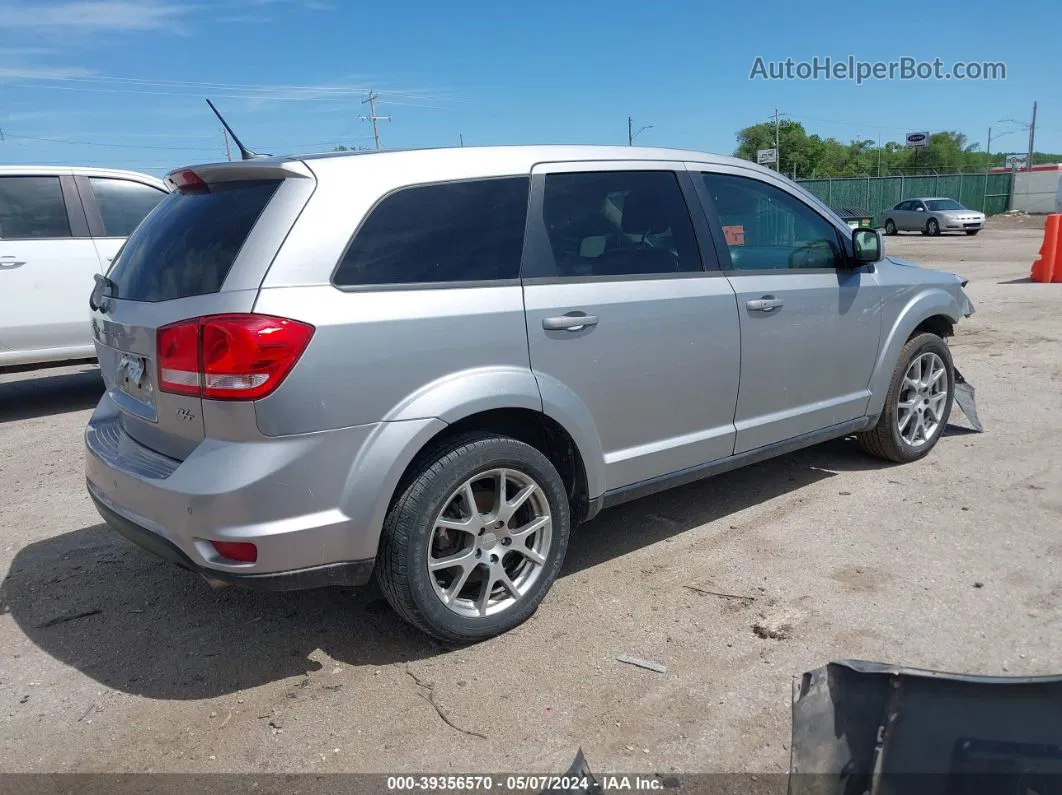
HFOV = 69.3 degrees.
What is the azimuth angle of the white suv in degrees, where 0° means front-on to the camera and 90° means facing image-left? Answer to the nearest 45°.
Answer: approximately 270°

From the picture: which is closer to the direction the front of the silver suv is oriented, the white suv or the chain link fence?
the chain link fence

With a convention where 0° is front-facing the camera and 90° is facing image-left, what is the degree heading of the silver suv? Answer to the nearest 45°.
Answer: approximately 225°

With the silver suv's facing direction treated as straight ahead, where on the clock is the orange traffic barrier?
The orange traffic barrier is roughly at 12 o'clock from the silver suv.

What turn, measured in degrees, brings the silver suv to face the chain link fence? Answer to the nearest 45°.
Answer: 0° — it already faces it

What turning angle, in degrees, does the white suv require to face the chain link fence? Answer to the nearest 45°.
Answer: approximately 45° to its left

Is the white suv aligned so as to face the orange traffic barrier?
yes

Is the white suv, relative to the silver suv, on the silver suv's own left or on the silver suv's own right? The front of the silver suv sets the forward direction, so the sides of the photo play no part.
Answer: on the silver suv's own left

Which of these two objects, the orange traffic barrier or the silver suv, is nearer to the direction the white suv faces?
the orange traffic barrier
